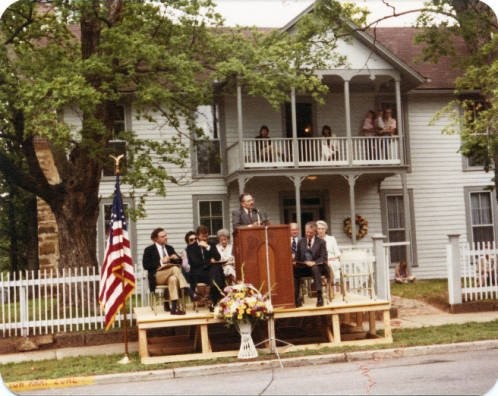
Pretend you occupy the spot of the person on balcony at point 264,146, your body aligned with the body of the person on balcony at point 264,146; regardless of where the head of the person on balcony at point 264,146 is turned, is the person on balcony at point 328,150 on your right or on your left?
on your left

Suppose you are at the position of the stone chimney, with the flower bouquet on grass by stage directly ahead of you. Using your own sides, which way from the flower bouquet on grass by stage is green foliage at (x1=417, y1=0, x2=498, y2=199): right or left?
left

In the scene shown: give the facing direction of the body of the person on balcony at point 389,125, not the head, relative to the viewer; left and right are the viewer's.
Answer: facing the viewer and to the left of the viewer

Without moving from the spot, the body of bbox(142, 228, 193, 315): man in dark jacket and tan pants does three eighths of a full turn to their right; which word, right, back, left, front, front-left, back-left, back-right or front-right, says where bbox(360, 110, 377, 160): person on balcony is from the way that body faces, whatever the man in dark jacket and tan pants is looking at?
back-right

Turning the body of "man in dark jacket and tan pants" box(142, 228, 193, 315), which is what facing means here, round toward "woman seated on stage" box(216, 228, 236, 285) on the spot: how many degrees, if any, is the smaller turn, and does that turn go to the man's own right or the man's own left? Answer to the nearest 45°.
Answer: approximately 90° to the man's own left

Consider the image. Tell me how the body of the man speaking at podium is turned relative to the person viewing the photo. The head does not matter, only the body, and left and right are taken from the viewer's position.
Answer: facing the viewer and to the right of the viewer

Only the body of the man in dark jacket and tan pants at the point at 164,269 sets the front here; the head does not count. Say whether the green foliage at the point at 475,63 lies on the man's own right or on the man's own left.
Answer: on the man's own left

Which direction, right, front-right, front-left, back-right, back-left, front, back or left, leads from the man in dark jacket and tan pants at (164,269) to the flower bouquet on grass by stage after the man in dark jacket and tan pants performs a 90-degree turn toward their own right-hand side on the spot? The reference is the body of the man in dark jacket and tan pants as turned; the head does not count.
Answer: left

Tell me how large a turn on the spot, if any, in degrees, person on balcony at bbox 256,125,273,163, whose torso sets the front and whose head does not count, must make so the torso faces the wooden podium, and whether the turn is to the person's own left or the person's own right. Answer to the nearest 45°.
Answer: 0° — they already face it

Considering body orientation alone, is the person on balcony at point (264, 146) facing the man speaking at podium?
yes

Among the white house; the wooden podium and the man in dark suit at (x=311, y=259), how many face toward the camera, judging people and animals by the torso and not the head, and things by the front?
3

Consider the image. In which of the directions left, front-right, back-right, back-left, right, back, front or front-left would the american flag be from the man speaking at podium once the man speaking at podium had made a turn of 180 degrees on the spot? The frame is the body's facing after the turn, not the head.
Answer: front-left

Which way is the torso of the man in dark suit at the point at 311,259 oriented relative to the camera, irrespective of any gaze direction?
toward the camera

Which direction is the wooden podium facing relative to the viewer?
toward the camera

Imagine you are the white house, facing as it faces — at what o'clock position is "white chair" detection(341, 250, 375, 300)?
The white chair is roughly at 12 o'clock from the white house.

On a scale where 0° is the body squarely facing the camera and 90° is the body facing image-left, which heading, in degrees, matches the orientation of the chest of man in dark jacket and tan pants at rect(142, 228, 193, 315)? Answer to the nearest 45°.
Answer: approximately 315°

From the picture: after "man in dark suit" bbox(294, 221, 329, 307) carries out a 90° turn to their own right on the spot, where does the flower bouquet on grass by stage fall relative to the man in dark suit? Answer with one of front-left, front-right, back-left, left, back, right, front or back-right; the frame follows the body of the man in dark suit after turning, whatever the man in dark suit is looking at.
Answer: front-left
